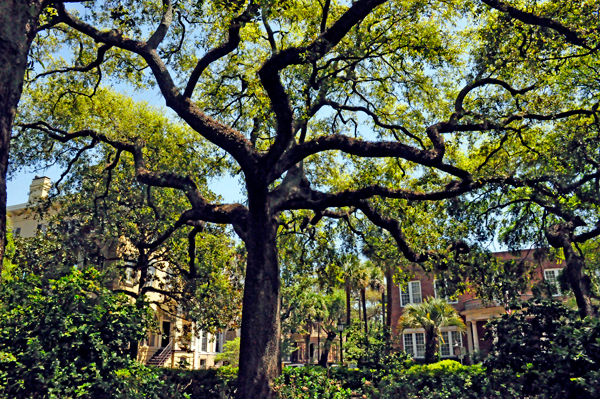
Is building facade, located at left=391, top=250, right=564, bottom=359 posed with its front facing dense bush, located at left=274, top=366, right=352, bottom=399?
yes

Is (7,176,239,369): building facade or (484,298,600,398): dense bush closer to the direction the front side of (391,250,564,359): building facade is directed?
the dense bush

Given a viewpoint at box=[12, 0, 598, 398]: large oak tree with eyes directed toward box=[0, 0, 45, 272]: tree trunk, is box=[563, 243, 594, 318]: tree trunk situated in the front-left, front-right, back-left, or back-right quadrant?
back-left

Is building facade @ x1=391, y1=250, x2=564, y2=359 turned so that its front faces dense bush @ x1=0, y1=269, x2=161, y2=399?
yes

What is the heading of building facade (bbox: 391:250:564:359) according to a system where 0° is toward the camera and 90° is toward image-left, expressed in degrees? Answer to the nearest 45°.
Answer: approximately 0°

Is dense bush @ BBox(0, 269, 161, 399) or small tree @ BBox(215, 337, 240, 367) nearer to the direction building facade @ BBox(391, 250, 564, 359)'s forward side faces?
the dense bush

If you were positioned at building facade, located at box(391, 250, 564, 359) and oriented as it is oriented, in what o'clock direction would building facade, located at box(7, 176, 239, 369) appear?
building facade, located at box(7, 176, 239, 369) is roughly at 2 o'clock from building facade, located at box(391, 250, 564, 359).

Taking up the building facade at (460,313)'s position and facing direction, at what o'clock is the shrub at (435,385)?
The shrub is roughly at 12 o'clock from the building facade.
